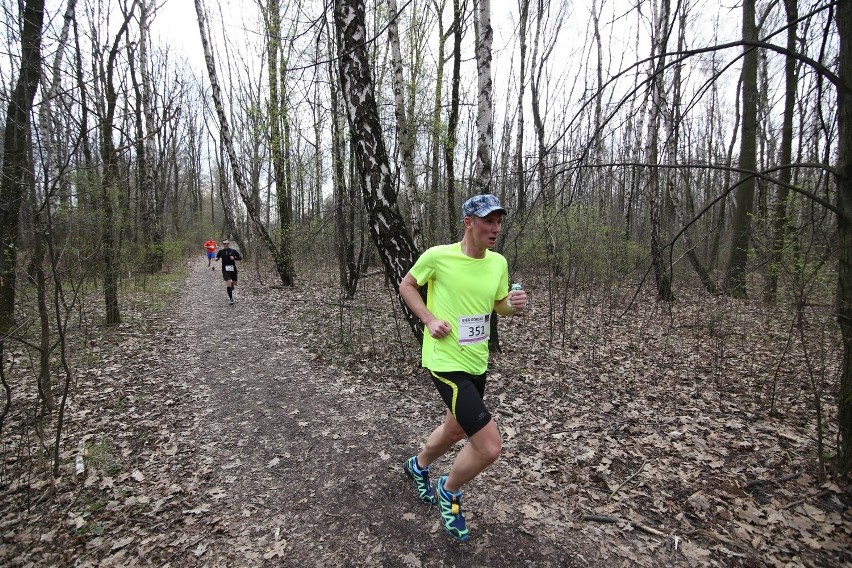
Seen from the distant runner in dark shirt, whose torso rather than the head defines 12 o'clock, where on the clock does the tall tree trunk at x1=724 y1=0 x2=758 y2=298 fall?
The tall tree trunk is roughly at 10 o'clock from the distant runner in dark shirt.

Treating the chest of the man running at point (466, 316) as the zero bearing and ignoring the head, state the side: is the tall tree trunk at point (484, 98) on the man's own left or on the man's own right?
on the man's own left

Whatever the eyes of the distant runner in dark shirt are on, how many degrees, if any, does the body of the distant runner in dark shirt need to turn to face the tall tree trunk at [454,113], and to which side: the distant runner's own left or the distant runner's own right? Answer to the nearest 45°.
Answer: approximately 45° to the distant runner's own left

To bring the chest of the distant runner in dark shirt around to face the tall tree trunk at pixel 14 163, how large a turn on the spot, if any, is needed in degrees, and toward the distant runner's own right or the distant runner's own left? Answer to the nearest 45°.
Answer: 0° — they already face it

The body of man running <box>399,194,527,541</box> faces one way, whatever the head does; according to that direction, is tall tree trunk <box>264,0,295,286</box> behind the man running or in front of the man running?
behind

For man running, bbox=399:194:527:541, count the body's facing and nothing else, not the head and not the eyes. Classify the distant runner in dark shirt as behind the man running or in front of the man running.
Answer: behind

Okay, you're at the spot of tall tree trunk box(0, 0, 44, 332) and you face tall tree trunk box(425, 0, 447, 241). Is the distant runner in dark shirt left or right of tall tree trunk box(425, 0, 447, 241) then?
left
